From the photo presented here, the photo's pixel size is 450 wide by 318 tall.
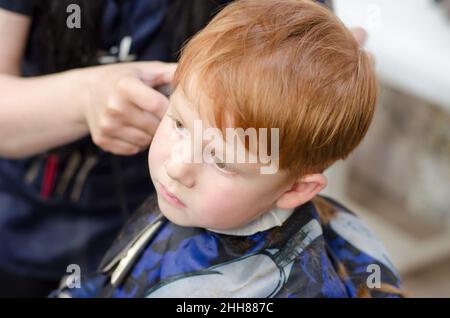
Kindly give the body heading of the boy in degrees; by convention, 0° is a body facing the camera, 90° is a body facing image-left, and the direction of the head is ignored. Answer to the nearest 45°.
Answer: approximately 45°

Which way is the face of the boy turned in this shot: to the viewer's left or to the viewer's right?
to the viewer's left
